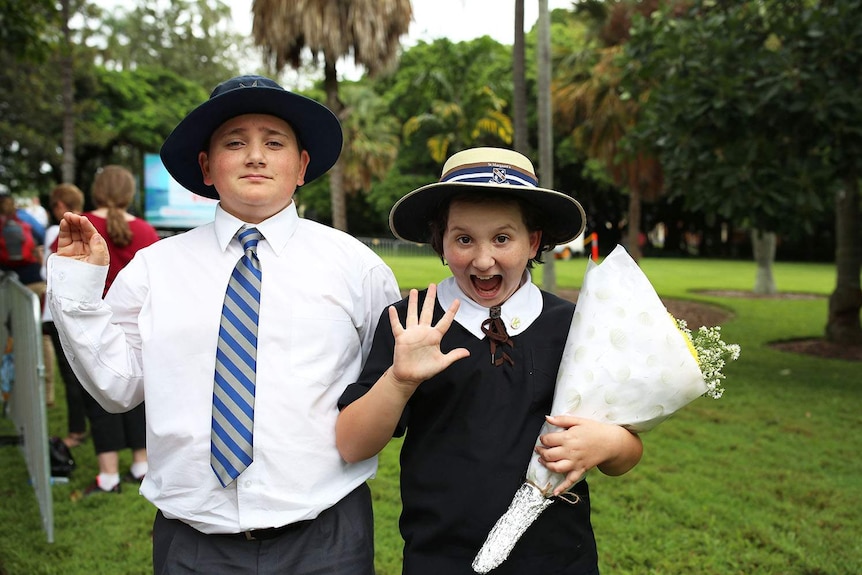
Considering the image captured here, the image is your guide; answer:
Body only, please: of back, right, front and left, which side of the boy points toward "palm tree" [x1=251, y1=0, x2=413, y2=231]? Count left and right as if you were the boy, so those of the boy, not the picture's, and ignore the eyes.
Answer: back

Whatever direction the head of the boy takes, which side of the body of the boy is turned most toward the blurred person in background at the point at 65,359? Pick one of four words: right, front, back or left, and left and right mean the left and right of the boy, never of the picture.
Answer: back

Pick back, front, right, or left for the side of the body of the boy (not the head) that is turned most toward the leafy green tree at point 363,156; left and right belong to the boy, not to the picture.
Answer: back

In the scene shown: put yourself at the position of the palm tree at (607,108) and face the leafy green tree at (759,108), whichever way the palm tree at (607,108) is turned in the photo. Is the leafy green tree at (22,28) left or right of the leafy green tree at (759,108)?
right

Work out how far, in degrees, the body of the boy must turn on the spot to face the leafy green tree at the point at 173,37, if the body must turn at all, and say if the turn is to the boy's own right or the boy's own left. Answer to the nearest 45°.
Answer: approximately 180°

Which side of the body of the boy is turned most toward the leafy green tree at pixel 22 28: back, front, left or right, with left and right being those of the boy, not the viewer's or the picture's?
back

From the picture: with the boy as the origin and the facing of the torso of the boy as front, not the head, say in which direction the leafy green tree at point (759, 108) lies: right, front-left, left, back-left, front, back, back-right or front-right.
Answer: back-left

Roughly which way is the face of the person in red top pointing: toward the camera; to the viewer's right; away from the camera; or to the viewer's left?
away from the camera

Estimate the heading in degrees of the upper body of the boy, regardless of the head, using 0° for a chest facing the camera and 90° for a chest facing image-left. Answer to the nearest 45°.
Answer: approximately 0°

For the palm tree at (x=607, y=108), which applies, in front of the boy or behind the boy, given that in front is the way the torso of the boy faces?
behind

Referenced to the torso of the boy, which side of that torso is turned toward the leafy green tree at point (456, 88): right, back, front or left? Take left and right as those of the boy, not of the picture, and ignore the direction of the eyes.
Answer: back
